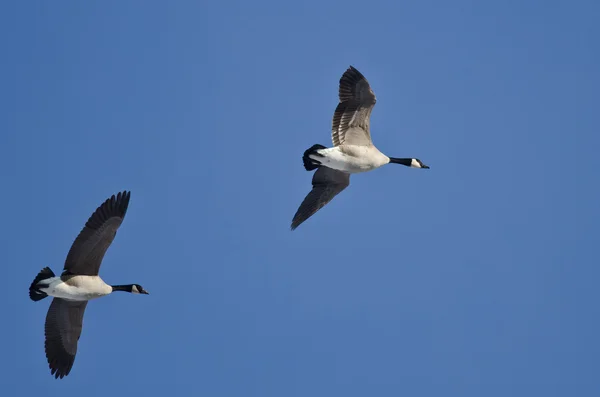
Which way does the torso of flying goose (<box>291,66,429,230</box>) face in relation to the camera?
to the viewer's right

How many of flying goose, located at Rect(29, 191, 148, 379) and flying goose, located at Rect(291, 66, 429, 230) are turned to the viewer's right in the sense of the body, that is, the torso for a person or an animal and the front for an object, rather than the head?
2

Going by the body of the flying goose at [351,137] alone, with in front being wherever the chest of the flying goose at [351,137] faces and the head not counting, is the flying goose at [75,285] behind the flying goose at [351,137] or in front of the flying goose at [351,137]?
behind

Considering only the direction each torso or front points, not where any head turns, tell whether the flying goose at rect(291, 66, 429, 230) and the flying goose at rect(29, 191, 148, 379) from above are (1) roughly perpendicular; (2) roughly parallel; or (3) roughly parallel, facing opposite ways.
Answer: roughly parallel

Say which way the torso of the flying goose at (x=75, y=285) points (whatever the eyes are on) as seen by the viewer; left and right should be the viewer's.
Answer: facing to the right of the viewer

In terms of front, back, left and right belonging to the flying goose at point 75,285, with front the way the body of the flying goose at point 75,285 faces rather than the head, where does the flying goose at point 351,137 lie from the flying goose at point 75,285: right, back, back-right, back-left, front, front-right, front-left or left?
front
